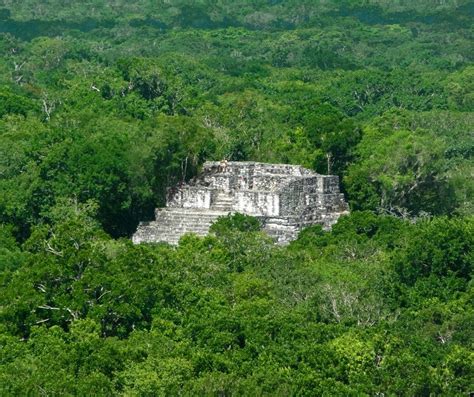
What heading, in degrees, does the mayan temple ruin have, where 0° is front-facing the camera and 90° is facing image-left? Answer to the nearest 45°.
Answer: approximately 45°
